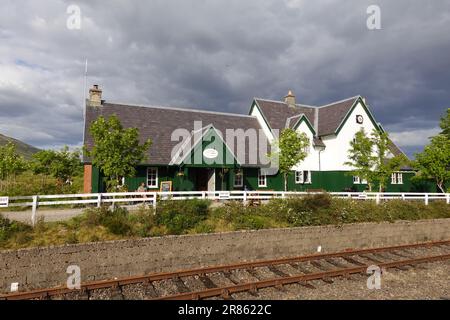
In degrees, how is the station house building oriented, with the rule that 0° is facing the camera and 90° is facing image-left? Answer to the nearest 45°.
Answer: approximately 0°

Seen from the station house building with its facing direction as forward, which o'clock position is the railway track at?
The railway track is roughly at 12 o'clock from the station house building.

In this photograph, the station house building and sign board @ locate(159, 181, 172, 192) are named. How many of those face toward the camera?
2

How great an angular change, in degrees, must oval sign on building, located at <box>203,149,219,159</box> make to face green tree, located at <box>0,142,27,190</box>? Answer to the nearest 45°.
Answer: approximately 90° to its right

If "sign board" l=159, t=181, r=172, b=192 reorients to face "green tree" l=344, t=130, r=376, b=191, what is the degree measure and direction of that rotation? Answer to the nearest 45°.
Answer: approximately 90° to its left

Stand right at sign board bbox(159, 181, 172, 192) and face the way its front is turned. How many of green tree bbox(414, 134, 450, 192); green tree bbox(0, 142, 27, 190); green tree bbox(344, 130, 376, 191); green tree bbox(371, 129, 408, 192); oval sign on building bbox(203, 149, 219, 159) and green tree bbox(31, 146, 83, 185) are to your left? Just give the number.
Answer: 4

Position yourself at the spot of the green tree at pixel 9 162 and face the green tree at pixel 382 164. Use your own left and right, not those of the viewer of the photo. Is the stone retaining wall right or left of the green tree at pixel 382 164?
right

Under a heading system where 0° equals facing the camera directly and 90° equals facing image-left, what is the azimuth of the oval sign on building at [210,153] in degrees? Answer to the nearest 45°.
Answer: approximately 0°

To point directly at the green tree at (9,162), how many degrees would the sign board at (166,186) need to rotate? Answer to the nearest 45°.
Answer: approximately 135° to its right

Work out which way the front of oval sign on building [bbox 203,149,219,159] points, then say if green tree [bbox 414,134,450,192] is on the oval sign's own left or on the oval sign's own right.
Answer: on the oval sign's own left
